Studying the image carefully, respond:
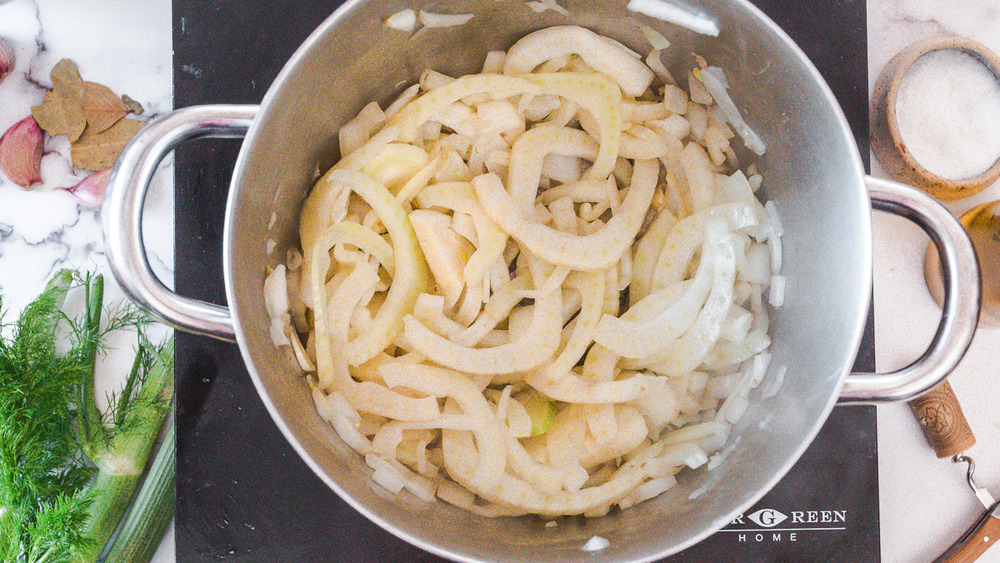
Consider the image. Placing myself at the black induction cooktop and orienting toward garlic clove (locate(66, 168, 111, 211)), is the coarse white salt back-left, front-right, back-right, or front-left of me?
back-right

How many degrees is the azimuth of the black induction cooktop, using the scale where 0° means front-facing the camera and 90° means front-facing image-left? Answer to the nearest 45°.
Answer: approximately 0°

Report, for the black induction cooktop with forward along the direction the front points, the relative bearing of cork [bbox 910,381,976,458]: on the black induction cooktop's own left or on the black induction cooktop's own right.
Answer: on the black induction cooktop's own left

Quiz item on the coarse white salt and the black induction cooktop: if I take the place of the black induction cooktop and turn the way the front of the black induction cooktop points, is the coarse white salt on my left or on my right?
on my left
